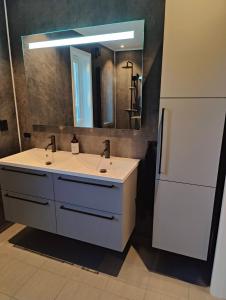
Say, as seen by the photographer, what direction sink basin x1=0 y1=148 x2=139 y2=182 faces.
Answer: facing the viewer and to the left of the viewer
